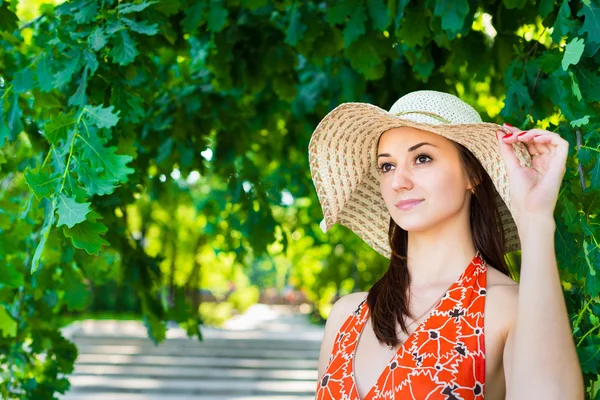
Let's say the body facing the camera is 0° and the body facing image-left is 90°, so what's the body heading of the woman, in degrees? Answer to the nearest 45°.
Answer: approximately 45°
